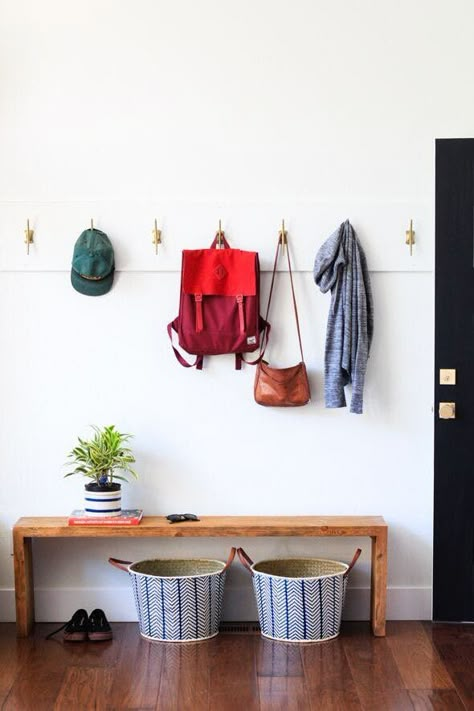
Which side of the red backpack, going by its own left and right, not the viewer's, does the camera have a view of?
front

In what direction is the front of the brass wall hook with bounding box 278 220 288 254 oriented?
toward the camera

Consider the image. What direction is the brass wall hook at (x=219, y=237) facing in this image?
toward the camera

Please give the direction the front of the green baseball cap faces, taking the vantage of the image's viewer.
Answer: facing the viewer
